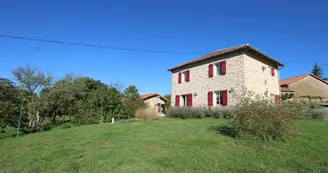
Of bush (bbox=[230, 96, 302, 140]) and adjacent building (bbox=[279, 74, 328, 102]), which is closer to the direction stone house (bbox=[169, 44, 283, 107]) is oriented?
the bush

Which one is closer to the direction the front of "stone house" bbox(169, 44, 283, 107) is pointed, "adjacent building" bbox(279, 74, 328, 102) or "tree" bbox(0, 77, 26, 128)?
the tree

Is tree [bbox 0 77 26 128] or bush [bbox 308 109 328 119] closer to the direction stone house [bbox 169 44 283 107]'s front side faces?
the tree

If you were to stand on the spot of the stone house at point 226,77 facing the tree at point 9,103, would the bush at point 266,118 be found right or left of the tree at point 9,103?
left

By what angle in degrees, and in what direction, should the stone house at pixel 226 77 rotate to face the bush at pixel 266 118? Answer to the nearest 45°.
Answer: approximately 45° to its left

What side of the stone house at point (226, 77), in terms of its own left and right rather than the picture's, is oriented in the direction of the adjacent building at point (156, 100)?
right

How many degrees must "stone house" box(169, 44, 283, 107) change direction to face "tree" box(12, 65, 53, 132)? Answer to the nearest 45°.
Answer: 0° — it already faces it

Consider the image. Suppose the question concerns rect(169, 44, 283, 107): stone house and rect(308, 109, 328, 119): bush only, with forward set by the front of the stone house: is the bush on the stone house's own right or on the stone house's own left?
on the stone house's own left

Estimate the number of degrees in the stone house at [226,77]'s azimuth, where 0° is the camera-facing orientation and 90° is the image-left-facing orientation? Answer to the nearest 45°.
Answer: approximately 45°

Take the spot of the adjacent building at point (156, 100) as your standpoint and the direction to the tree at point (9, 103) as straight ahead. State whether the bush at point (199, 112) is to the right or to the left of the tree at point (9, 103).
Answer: left
